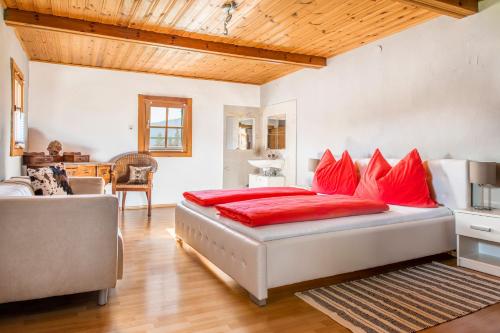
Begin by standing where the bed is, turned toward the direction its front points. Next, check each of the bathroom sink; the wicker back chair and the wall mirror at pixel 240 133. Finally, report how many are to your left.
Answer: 0

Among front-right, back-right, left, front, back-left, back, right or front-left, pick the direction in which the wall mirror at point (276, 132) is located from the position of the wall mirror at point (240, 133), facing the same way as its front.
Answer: front-left

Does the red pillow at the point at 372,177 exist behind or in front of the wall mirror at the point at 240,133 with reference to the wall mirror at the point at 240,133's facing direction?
in front

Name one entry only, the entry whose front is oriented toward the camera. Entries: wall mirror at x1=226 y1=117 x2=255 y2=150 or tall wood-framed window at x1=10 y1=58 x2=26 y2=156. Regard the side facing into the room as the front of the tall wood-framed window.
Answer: wall mirror at x1=226 y1=117 x2=255 y2=150

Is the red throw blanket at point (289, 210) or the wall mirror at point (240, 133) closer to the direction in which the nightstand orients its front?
the red throw blanket

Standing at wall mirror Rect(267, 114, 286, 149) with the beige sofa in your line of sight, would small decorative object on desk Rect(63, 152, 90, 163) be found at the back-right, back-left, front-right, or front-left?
front-right

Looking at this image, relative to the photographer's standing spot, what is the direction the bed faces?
facing the viewer and to the left of the viewer

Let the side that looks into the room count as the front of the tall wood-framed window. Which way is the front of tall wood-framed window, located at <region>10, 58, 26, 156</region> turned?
to the viewer's right

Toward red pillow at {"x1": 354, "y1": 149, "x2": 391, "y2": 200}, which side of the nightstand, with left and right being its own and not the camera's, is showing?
right

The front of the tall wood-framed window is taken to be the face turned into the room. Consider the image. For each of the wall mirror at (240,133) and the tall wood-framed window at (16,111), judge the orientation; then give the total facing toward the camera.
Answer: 1

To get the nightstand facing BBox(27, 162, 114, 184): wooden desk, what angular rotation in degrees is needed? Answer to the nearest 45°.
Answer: approximately 45° to its right

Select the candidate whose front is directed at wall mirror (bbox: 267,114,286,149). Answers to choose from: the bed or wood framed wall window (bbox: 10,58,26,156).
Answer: wood framed wall window (bbox: 10,58,26,156)

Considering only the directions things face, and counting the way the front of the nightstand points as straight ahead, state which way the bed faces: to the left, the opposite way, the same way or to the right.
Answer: the same way

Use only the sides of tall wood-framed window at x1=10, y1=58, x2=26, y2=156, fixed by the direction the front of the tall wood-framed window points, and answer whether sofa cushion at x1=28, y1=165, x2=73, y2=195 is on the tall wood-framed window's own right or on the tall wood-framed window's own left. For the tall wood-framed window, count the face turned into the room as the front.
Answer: on the tall wood-framed window's own right

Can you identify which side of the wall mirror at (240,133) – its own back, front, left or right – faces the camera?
front

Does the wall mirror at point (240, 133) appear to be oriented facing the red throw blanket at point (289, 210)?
yes

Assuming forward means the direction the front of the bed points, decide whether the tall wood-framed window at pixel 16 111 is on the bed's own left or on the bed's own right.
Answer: on the bed's own right
